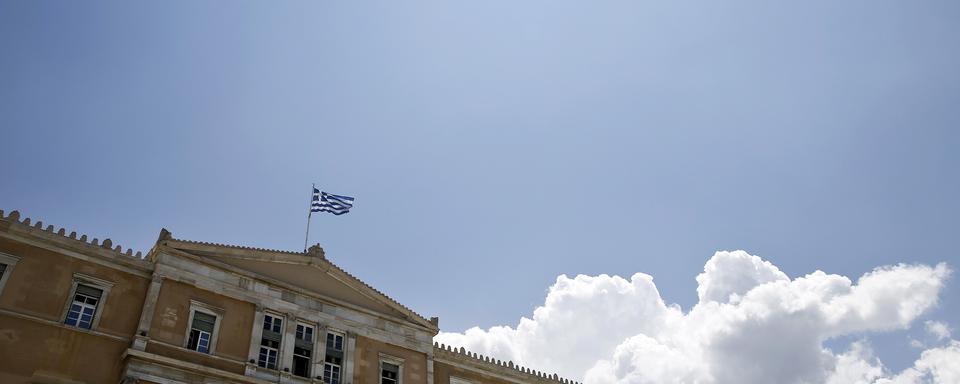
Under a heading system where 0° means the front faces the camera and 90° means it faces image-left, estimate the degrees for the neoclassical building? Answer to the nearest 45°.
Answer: approximately 315°
